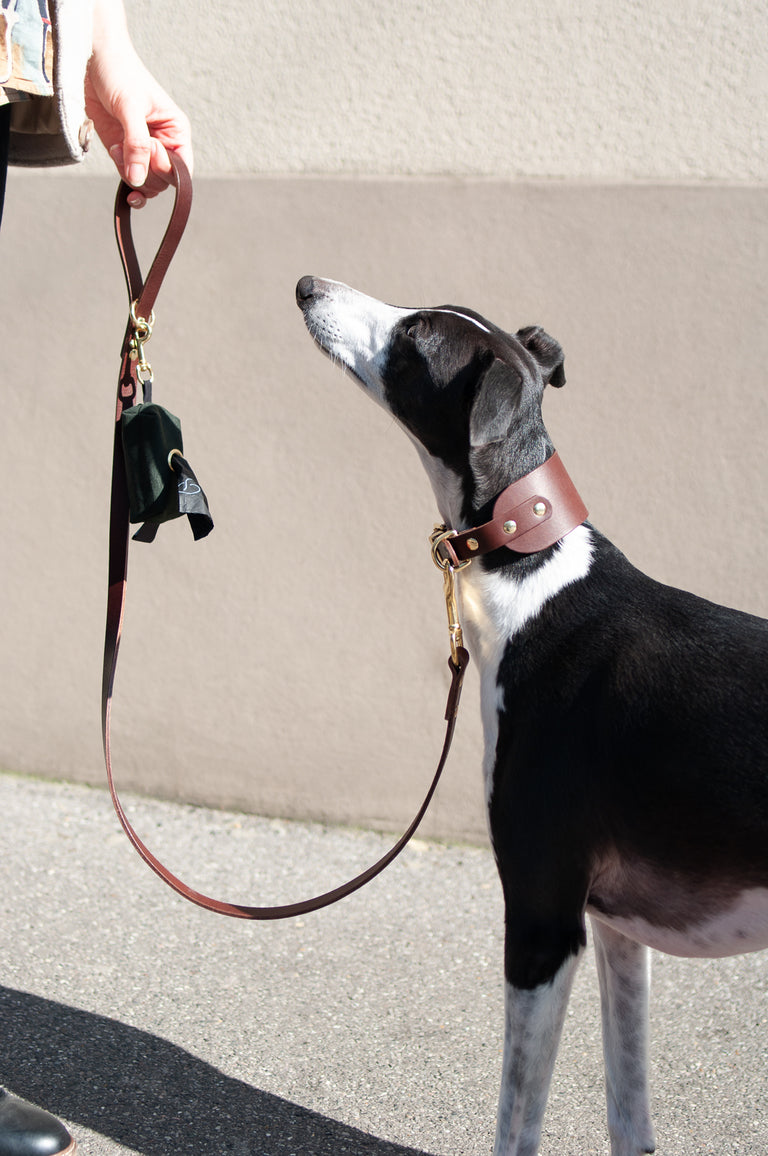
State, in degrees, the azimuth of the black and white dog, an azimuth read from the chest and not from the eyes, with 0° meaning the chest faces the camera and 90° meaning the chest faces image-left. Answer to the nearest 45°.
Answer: approximately 90°
